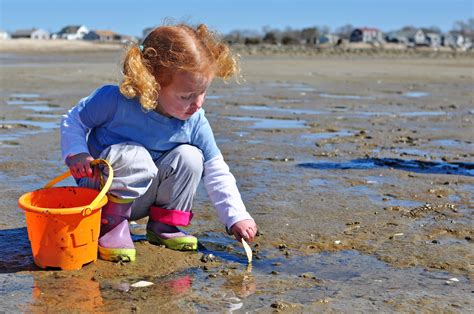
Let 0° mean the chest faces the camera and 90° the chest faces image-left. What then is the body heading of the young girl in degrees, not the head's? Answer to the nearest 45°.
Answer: approximately 315°

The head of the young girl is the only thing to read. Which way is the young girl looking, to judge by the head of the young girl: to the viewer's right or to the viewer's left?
to the viewer's right
